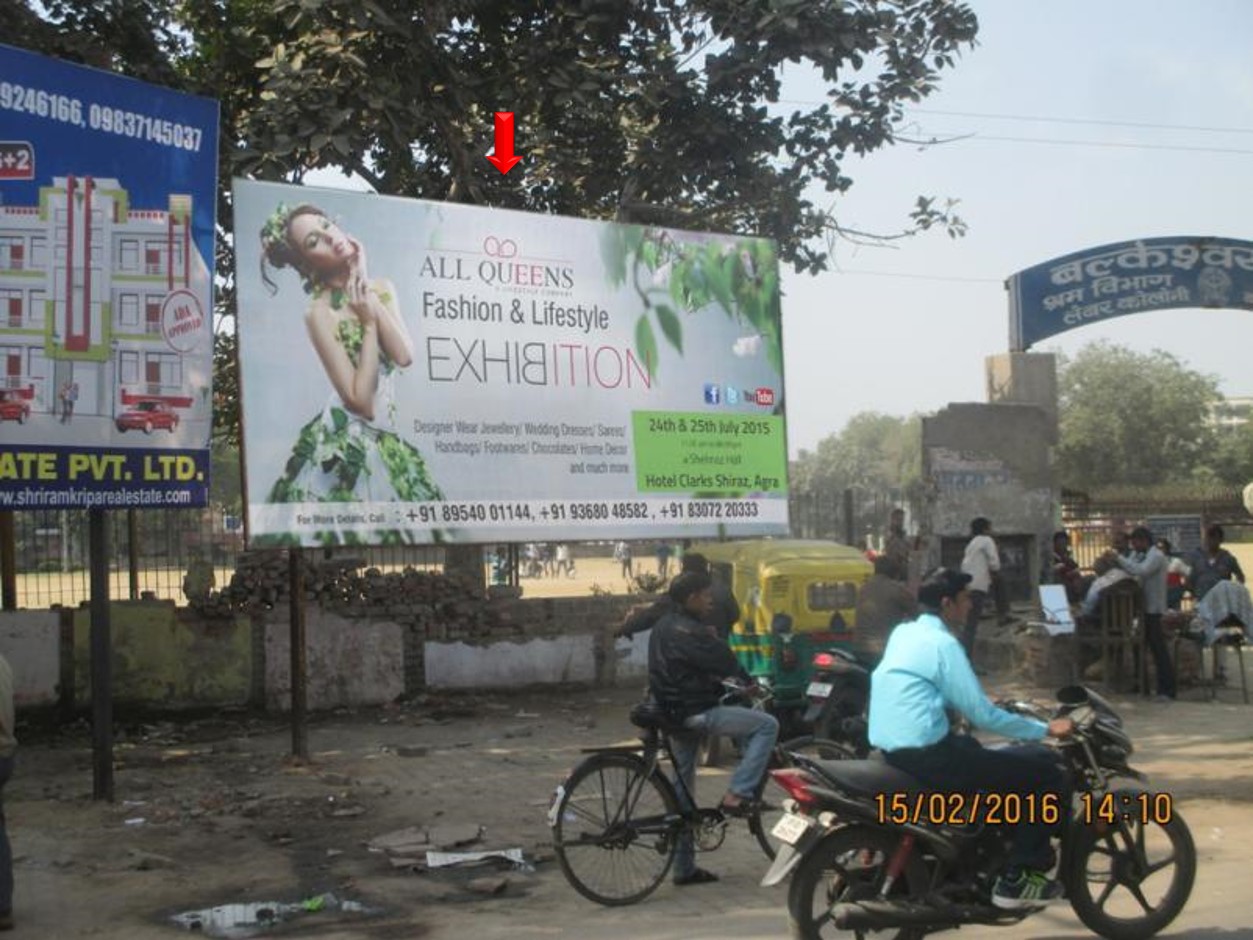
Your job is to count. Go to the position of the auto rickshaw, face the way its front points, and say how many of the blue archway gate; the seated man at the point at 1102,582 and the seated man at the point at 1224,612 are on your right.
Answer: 3

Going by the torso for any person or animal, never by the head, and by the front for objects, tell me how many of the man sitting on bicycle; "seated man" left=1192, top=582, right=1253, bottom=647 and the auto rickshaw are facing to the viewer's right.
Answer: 1

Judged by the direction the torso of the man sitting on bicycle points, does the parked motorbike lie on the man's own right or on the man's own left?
on the man's own left

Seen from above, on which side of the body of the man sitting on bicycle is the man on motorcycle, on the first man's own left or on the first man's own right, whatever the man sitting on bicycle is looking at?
on the first man's own right

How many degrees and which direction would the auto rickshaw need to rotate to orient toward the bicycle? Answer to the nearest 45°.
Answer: approximately 135° to its left

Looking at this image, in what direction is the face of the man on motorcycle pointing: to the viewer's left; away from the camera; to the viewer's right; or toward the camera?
to the viewer's right

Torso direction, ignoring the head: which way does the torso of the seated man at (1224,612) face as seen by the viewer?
away from the camera

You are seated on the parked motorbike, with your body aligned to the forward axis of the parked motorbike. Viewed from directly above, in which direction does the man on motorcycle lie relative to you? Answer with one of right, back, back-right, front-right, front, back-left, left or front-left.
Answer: back-right

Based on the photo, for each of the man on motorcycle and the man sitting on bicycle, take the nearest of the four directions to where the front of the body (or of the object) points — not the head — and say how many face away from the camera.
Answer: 0

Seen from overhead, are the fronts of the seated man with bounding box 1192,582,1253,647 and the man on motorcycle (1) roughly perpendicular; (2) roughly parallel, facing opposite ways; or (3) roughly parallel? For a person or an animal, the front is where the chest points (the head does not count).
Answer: roughly perpendicular

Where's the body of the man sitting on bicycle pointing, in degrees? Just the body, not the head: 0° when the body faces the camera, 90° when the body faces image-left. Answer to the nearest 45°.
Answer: approximately 270°

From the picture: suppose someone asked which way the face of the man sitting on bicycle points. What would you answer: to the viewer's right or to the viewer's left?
to the viewer's right

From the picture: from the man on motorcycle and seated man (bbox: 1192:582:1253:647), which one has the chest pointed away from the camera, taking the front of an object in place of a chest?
the seated man

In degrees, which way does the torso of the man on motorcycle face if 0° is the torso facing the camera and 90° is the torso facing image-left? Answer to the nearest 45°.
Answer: approximately 270°

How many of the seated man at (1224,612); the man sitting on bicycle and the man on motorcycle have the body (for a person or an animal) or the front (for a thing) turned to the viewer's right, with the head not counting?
2
